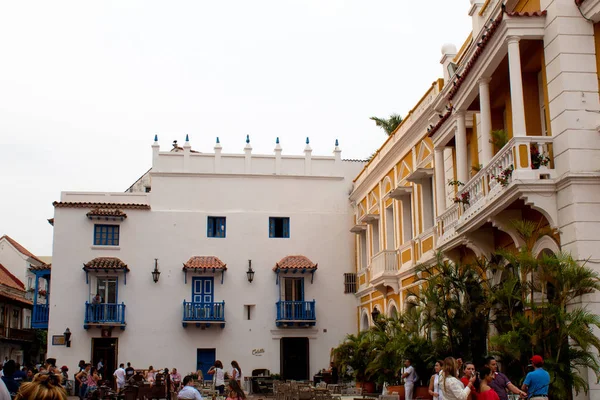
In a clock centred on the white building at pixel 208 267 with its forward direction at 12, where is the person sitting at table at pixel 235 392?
The person sitting at table is roughly at 12 o'clock from the white building.

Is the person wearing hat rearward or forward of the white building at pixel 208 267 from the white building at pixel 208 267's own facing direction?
forward

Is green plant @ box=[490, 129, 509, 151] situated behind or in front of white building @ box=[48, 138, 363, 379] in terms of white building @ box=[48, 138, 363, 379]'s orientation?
in front

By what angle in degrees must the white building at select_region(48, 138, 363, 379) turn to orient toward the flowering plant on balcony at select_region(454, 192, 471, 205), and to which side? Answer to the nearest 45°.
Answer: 0° — it already faces it

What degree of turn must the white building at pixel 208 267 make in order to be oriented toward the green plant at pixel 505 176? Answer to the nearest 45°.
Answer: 0° — it already faces it

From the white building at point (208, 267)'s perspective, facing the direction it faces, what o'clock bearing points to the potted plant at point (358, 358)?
The potted plant is roughly at 11 o'clock from the white building.

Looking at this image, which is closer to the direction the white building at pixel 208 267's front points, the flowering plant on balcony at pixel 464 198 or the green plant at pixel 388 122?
the flowering plant on balcony

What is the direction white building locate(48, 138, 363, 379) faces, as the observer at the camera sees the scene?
facing the viewer

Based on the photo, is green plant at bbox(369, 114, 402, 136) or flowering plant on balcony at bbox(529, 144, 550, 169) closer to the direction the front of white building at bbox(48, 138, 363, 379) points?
the flowering plant on balcony

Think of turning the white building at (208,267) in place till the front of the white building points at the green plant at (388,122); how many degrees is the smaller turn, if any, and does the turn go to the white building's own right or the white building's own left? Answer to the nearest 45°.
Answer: approximately 135° to the white building's own left

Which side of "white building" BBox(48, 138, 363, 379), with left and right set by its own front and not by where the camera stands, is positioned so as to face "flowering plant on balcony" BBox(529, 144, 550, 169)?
front
